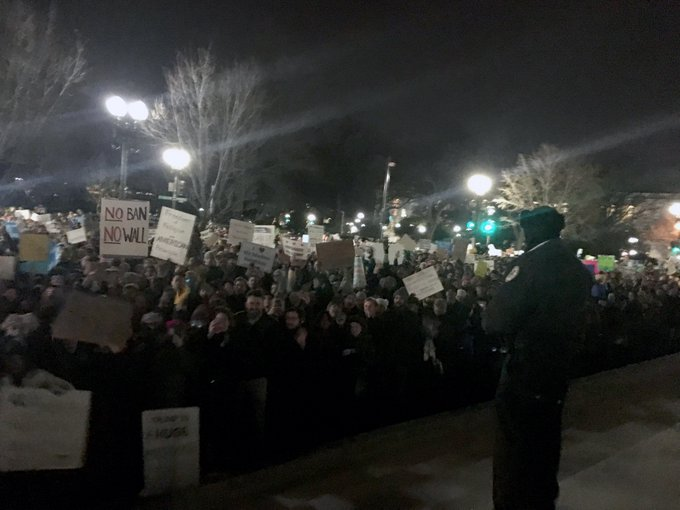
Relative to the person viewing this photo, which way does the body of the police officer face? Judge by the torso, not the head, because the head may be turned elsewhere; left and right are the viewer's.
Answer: facing away from the viewer and to the left of the viewer

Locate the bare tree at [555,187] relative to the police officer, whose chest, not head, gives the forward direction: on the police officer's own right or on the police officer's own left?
on the police officer's own right

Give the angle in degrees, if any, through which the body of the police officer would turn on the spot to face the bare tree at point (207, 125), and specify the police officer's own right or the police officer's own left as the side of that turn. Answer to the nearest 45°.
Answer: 0° — they already face it
